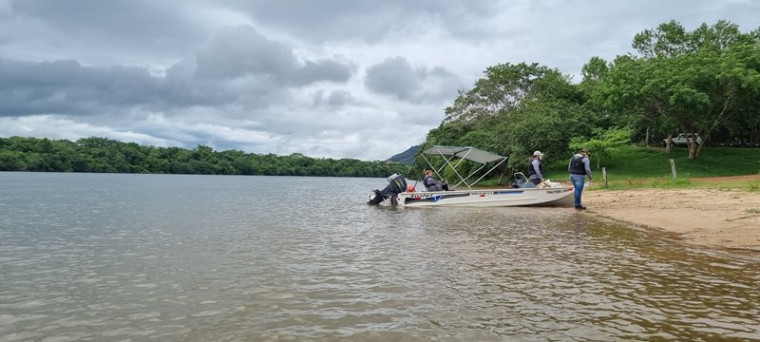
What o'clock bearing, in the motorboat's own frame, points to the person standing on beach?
The person standing on beach is roughly at 1 o'clock from the motorboat.

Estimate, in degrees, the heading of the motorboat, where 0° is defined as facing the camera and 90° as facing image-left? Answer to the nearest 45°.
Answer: approximately 270°
